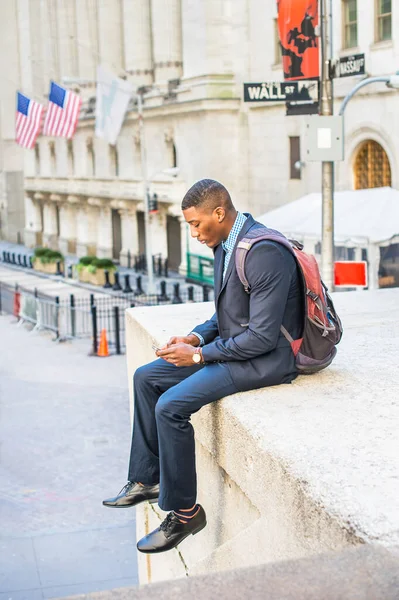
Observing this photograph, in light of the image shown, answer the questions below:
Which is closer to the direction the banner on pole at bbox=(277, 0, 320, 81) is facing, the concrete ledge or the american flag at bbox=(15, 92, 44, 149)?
the concrete ledge

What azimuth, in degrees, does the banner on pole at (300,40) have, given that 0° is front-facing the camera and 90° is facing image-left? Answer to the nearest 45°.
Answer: approximately 0°
